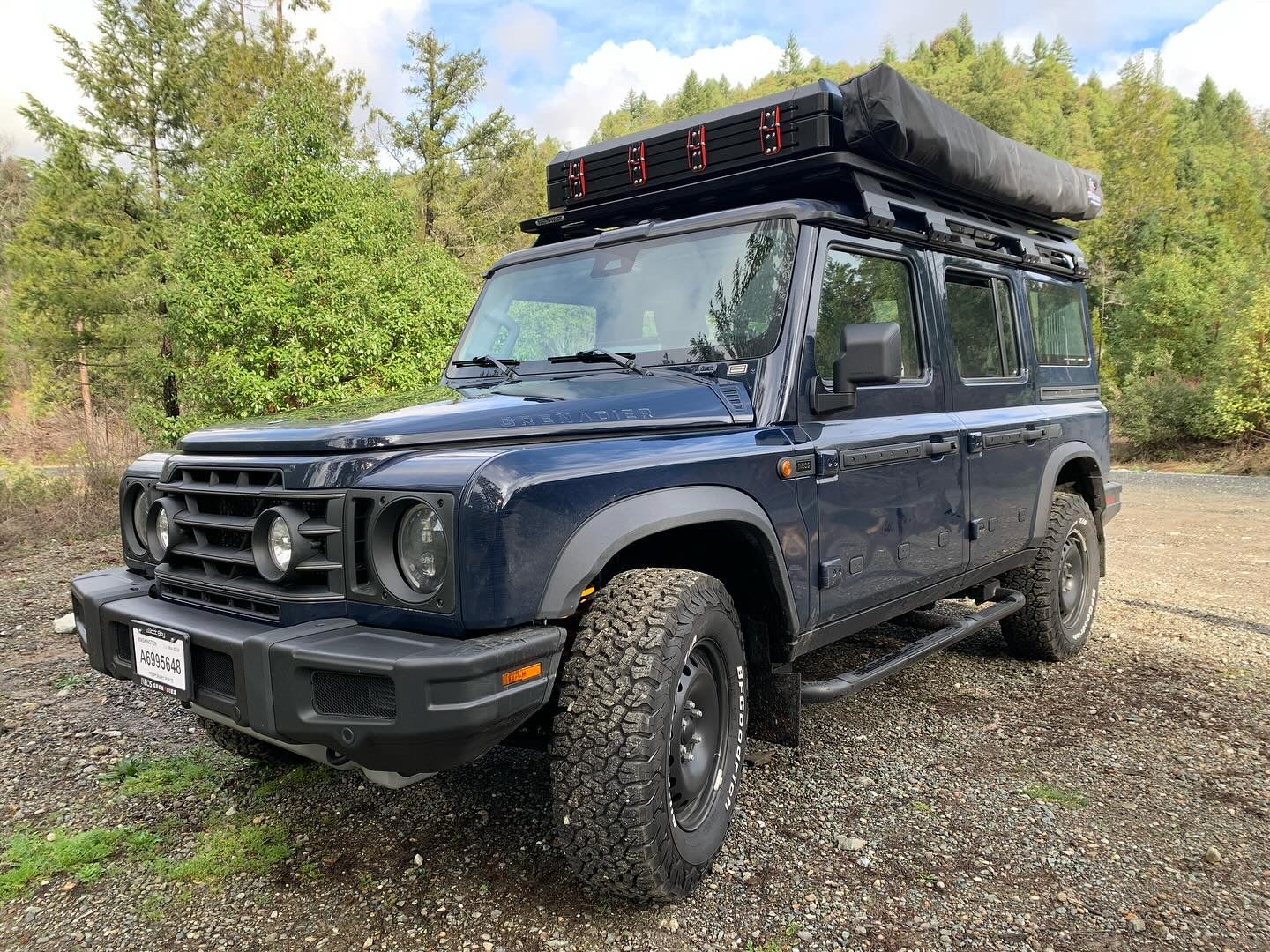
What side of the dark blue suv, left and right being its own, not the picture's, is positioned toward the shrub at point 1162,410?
back

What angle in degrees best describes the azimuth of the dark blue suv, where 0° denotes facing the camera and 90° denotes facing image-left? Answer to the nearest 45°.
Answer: approximately 45°
